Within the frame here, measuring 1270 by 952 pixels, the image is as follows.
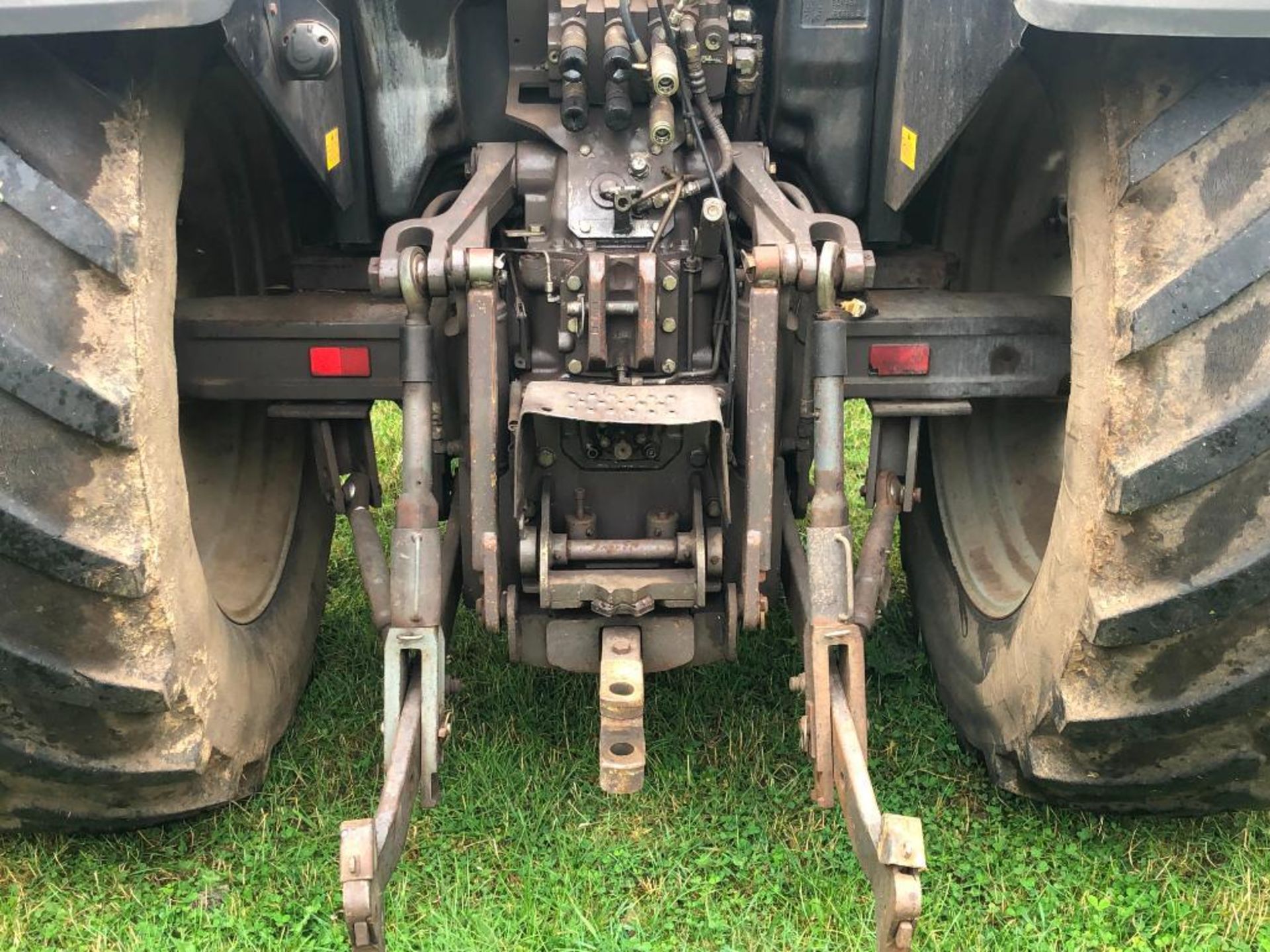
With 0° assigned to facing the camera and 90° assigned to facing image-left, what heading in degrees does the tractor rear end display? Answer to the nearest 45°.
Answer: approximately 180°
